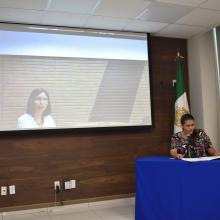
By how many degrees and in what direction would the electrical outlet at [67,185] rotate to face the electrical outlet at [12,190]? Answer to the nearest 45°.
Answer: approximately 90° to its right

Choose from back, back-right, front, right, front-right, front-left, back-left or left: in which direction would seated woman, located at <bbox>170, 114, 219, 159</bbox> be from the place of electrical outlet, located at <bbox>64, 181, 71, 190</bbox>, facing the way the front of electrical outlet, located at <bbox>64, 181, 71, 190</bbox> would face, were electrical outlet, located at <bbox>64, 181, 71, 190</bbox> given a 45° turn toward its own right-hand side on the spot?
left

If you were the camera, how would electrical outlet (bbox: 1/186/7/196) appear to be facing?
facing the viewer

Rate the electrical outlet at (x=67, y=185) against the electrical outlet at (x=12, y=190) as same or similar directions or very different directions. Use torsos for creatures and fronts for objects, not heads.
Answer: same or similar directions

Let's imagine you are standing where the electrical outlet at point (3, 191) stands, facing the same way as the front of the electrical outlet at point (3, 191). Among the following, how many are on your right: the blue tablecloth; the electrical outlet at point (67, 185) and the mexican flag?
0

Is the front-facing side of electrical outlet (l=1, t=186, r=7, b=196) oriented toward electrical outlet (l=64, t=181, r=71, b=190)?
no

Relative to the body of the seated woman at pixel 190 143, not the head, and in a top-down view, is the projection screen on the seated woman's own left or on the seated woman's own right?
on the seated woman's own right

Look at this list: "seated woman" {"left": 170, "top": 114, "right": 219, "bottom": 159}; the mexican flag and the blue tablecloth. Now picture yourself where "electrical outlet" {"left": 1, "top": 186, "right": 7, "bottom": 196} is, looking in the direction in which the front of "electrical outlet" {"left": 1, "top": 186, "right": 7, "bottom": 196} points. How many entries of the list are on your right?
0

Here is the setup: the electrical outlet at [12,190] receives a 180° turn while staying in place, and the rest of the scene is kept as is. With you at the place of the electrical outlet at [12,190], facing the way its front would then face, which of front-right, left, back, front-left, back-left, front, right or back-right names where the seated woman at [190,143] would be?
back-right

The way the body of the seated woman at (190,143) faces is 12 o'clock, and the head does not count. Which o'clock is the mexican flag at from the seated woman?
The mexican flag is roughly at 6 o'clock from the seated woman.

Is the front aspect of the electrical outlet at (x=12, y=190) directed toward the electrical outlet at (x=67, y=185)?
no

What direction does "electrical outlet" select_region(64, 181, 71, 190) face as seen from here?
toward the camera

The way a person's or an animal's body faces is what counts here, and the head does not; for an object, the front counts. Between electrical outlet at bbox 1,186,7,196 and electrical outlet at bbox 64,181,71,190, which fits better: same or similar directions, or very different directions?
same or similar directions

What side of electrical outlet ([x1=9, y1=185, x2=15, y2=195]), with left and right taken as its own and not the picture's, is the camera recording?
front

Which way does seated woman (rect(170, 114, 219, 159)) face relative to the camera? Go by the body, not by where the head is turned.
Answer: toward the camera

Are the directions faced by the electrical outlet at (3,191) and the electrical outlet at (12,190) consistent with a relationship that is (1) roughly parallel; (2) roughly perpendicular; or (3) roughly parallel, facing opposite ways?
roughly parallel

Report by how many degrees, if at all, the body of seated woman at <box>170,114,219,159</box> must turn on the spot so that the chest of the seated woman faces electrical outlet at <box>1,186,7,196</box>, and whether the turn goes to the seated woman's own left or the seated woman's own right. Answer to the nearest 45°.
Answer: approximately 90° to the seated woman's own right

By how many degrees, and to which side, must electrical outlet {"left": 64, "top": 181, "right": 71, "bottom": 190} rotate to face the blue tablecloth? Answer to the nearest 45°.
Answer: approximately 45° to its left
